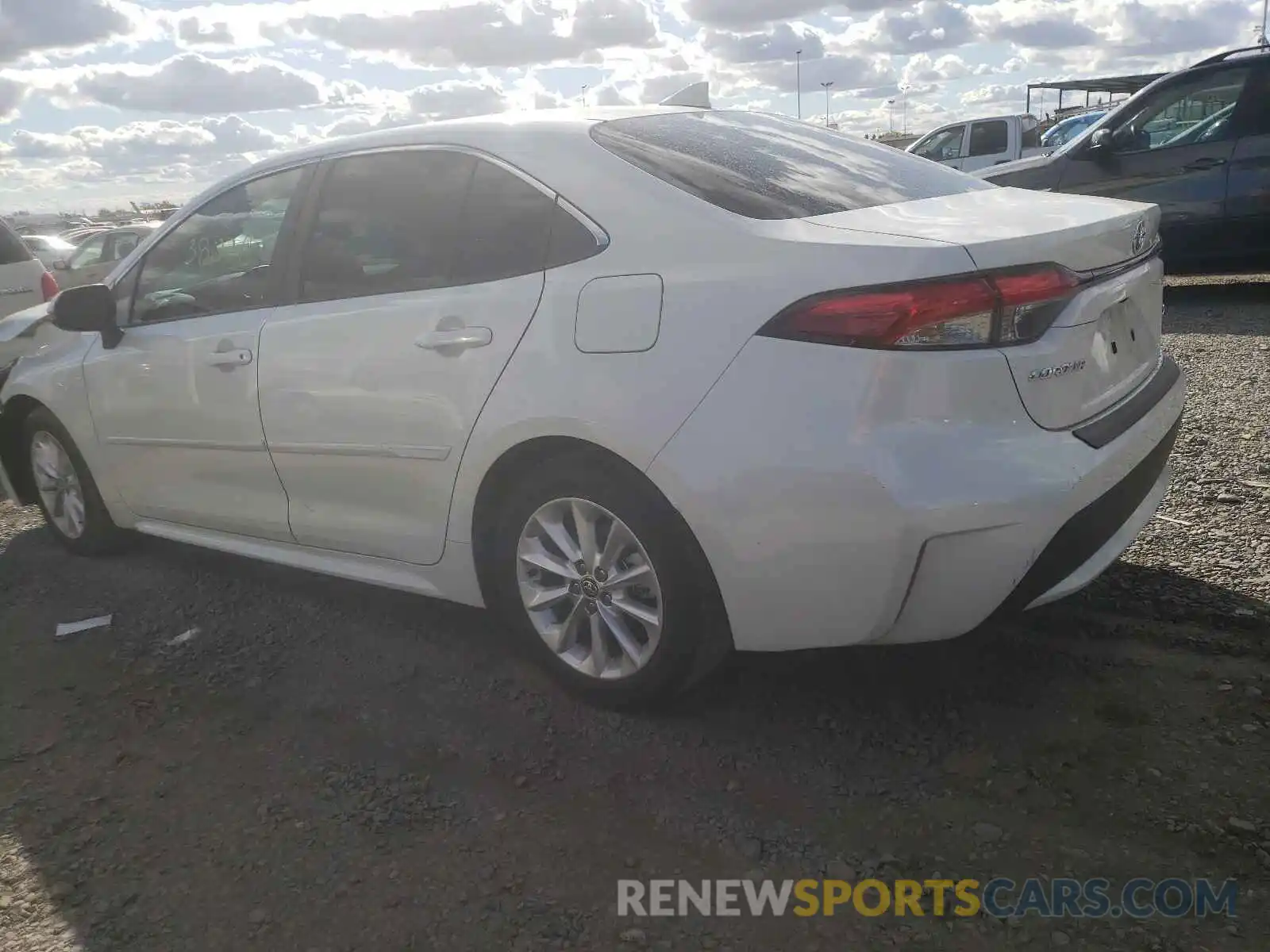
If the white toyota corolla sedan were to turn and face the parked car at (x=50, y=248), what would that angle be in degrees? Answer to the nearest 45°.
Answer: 0° — it already faces it

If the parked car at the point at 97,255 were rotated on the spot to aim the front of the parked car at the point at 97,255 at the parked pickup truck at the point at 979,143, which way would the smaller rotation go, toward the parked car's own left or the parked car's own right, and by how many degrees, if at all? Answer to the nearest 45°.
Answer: approximately 180°

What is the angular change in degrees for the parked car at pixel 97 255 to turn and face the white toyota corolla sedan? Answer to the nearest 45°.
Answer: approximately 90° to its left

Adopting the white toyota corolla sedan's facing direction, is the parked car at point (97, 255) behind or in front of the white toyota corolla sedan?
in front

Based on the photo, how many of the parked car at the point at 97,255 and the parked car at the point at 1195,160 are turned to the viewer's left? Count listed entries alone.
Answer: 2

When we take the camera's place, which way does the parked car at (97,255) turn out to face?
facing to the left of the viewer

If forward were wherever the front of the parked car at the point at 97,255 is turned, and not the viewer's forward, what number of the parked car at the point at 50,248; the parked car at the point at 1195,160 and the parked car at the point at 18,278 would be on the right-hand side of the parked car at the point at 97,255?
1

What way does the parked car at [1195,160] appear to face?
to the viewer's left
